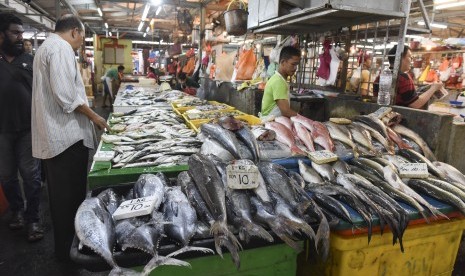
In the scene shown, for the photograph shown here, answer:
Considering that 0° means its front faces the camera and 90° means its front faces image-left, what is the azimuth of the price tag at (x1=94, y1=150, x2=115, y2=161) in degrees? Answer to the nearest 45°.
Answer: approximately 0°

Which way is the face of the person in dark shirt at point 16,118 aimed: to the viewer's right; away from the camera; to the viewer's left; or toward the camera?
to the viewer's right

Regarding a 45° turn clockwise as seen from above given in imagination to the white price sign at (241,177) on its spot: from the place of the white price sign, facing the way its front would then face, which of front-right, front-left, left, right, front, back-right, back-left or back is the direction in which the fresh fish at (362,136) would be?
back

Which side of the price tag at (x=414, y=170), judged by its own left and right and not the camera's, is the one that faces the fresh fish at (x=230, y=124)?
right
